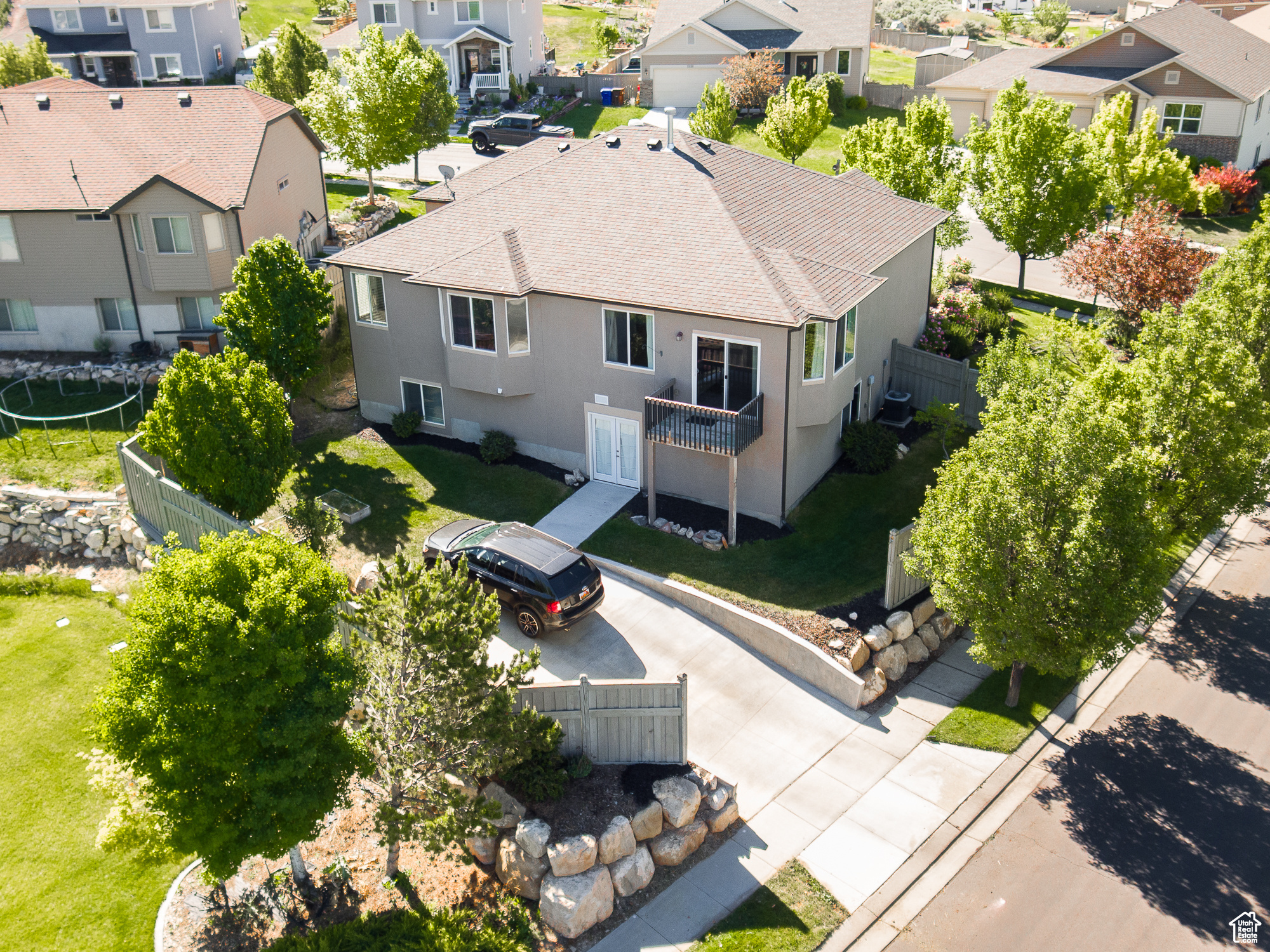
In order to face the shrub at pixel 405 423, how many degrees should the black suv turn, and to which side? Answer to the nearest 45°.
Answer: approximately 45° to its right

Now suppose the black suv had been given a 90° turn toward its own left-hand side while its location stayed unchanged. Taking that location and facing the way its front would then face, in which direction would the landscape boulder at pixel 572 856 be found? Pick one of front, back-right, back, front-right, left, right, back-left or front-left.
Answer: front-left

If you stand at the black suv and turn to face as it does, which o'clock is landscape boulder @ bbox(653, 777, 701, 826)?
The landscape boulder is roughly at 7 o'clock from the black suv.

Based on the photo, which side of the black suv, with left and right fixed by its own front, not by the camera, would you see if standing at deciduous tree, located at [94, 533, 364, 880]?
left

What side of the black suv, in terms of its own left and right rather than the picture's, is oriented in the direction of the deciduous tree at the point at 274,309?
front

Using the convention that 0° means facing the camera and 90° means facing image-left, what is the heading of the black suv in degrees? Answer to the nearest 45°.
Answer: approximately 135°

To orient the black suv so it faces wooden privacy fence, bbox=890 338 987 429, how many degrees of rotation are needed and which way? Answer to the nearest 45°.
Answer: approximately 90° to its right

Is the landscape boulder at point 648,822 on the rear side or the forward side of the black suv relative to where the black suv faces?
on the rear side

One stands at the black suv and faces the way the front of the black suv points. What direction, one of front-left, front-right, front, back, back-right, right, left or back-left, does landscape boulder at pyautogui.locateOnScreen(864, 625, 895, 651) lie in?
back-right
